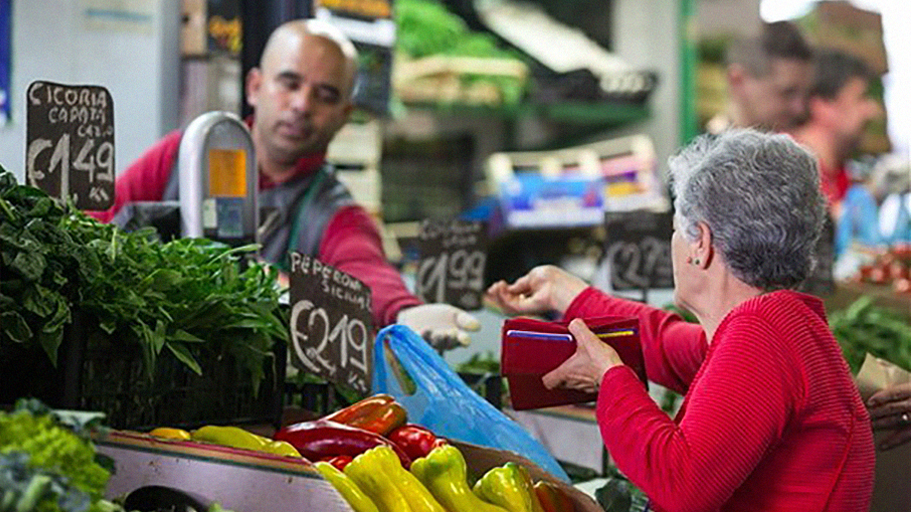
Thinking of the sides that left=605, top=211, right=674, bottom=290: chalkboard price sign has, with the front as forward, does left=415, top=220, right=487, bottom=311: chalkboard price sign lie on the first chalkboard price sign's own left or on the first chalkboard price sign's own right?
on the first chalkboard price sign's own right

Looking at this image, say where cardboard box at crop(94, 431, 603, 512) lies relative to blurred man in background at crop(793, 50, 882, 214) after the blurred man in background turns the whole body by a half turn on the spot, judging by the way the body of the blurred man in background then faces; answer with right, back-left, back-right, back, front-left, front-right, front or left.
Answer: left

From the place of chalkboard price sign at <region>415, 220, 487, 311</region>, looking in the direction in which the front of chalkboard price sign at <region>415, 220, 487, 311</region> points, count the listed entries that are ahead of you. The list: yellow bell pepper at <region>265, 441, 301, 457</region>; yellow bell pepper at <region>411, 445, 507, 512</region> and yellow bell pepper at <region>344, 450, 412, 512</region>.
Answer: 3

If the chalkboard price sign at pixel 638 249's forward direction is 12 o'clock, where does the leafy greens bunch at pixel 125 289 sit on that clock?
The leafy greens bunch is roughly at 1 o'clock from the chalkboard price sign.

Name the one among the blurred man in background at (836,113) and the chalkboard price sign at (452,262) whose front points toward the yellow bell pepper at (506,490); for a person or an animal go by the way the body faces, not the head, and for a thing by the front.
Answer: the chalkboard price sign

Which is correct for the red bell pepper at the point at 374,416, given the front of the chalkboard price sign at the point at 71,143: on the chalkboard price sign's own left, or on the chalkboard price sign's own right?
on the chalkboard price sign's own left

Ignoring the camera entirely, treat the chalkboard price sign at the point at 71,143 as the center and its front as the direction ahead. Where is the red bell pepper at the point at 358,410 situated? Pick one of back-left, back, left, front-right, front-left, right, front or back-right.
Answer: front-left

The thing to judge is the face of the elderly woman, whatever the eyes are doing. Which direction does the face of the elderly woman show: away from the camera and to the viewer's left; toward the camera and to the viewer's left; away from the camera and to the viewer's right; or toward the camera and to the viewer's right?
away from the camera and to the viewer's left

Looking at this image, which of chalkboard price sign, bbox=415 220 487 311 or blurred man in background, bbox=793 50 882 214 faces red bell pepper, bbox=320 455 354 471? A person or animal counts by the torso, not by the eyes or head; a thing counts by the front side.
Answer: the chalkboard price sign
